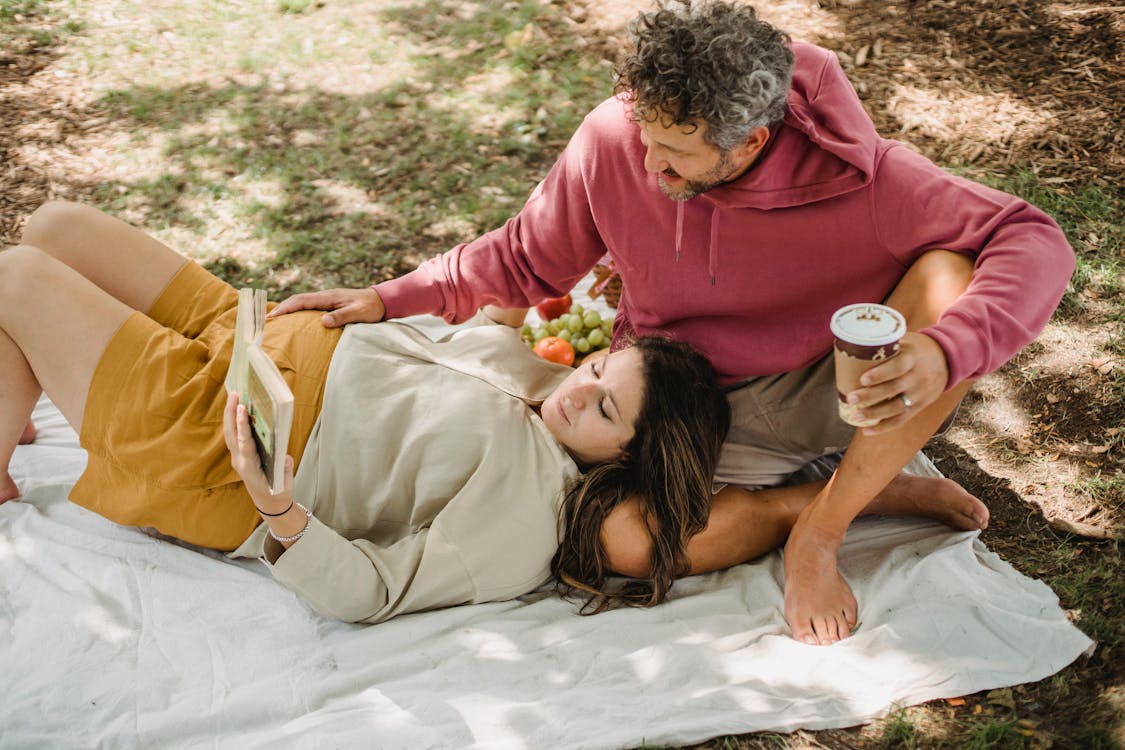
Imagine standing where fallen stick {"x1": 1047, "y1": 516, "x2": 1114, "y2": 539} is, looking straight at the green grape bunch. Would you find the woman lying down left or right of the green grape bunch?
left

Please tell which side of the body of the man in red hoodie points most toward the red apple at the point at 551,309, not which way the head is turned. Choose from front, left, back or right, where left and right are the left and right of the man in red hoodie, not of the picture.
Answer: right

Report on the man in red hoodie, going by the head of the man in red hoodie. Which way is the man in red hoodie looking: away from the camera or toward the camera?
toward the camera

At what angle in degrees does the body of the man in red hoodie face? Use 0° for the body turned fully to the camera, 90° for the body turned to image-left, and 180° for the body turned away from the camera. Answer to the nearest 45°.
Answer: approximately 45°

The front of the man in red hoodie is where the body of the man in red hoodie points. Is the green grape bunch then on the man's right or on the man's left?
on the man's right

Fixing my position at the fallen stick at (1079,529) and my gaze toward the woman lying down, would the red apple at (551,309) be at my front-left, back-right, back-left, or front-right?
front-right
